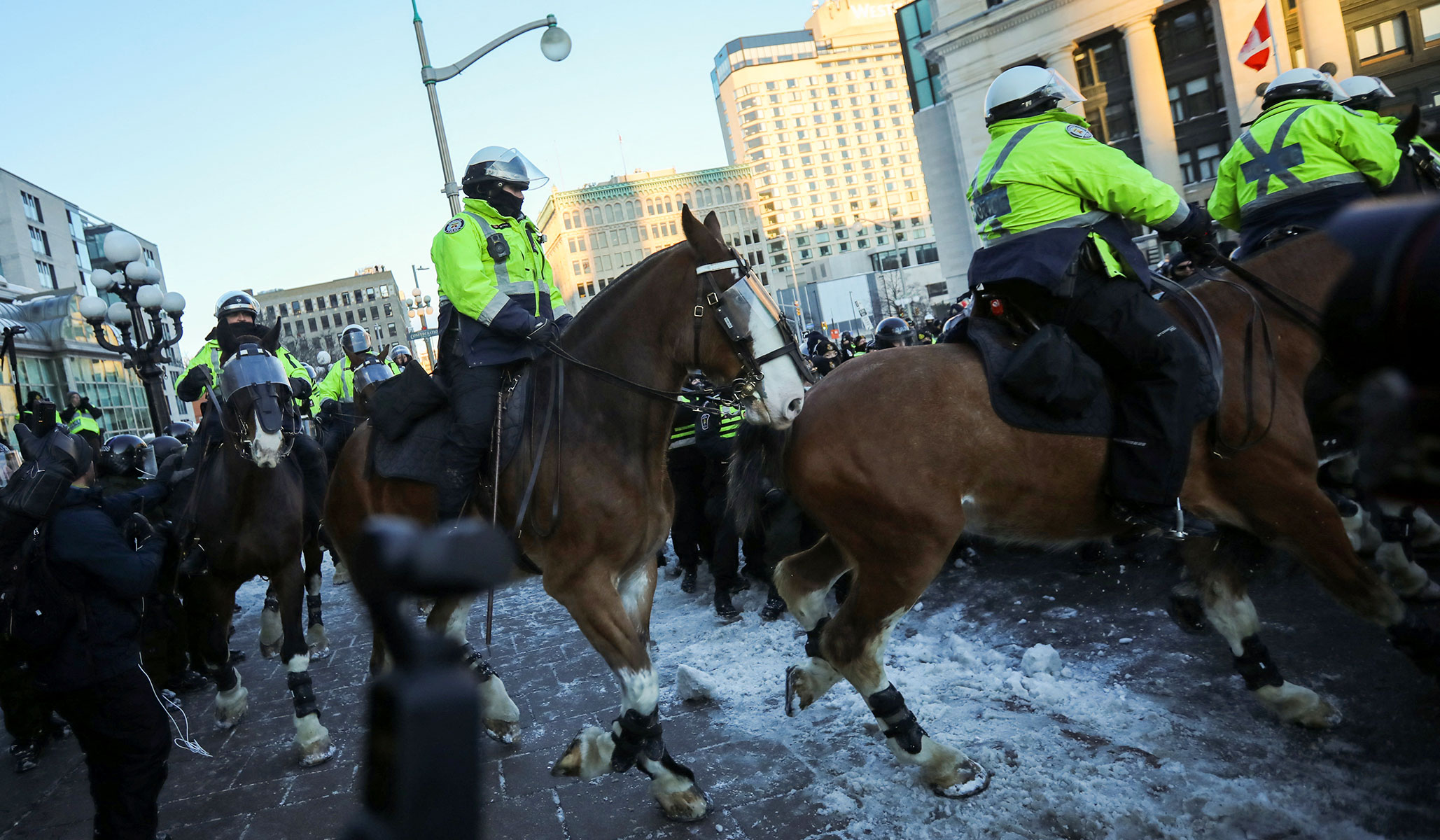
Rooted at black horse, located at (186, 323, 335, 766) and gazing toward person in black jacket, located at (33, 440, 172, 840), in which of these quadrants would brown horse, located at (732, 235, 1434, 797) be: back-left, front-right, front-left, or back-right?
front-left

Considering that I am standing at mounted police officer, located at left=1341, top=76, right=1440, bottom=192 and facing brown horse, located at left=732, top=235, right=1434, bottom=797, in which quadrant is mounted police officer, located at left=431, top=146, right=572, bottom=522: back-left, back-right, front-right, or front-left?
front-right

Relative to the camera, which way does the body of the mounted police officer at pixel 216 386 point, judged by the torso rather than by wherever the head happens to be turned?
toward the camera

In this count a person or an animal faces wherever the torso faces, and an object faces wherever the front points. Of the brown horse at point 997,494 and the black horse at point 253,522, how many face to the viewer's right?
1

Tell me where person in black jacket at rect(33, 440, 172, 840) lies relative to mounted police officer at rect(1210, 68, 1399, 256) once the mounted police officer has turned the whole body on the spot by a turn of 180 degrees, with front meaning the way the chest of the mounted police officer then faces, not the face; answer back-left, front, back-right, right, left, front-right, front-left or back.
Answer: front

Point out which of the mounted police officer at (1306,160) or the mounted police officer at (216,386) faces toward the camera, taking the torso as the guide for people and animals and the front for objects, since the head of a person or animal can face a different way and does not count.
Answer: the mounted police officer at (216,386)

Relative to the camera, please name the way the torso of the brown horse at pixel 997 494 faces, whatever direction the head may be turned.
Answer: to the viewer's right

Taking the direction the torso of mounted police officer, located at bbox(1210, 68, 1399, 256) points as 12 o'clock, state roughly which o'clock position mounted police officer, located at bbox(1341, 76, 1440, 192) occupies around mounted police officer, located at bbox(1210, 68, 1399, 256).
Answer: mounted police officer, located at bbox(1341, 76, 1440, 192) is roughly at 12 o'clock from mounted police officer, located at bbox(1210, 68, 1399, 256).

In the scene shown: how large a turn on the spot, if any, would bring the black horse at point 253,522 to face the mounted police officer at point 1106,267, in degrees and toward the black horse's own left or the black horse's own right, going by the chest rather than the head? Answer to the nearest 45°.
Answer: approximately 45° to the black horse's own left

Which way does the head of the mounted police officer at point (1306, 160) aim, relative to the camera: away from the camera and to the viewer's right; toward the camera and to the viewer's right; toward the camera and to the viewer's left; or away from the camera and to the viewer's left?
away from the camera and to the viewer's right

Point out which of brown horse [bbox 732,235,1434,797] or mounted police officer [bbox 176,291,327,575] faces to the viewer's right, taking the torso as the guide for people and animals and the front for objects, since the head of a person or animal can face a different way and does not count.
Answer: the brown horse

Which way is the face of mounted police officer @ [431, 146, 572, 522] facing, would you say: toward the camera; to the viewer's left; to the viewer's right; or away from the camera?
to the viewer's right

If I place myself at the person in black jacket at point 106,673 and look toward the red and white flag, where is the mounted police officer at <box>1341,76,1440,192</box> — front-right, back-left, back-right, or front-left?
front-right

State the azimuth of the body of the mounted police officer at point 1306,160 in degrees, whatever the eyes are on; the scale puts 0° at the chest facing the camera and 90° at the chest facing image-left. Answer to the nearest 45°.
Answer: approximately 225°

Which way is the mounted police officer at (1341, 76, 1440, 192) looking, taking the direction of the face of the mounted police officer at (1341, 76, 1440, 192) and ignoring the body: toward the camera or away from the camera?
away from the camera

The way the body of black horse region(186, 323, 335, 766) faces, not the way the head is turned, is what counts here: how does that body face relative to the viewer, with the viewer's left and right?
facing the viewer

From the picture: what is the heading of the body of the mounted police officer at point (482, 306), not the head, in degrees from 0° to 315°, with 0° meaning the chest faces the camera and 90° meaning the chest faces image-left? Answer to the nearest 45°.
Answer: approximately 315°

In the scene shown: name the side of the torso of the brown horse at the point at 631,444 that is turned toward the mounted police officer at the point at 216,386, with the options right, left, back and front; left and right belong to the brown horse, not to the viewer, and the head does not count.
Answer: back

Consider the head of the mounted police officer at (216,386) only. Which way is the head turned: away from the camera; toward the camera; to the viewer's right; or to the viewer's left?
toward the camera

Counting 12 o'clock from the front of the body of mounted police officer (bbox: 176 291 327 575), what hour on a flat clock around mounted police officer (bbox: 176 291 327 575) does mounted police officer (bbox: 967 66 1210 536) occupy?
mounted police officer (bbox: 967 66 1210 536) is roughly at 11 o'clock from mounted police officer (bbox: 176 291 327 575).
